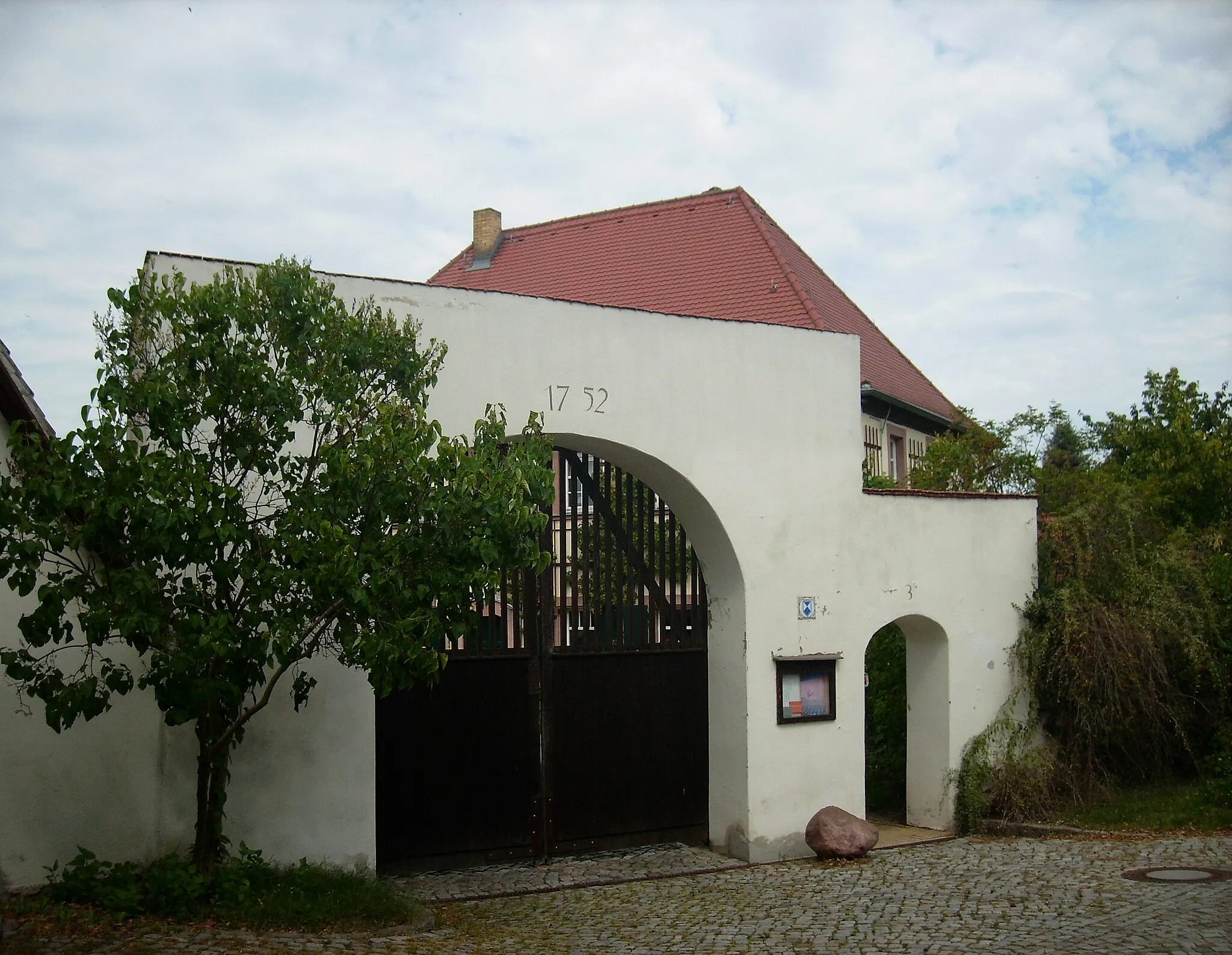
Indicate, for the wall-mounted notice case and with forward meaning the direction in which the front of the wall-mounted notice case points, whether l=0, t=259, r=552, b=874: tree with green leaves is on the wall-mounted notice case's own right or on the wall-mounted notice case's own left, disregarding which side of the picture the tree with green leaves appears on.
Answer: on the wall-mounted notice case's own right

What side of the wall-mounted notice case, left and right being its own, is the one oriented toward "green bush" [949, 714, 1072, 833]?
left

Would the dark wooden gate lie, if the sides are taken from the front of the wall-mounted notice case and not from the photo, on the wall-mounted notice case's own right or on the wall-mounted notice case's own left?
on the wall-mounted notice case's own right

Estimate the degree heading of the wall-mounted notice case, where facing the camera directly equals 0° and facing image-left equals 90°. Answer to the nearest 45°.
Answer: approximately 315°

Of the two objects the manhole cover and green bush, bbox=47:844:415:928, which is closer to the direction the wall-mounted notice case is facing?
the manhole cover

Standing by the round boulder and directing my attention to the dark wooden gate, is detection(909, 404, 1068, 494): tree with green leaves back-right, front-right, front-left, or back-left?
back-right
